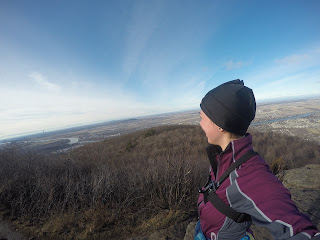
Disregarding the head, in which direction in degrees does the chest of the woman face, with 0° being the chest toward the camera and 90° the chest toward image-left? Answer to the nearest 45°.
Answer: approximately 90°

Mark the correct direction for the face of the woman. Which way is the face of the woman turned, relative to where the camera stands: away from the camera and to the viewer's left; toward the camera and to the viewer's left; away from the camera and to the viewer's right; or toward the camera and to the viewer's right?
away from the camera and to the viewer's left
